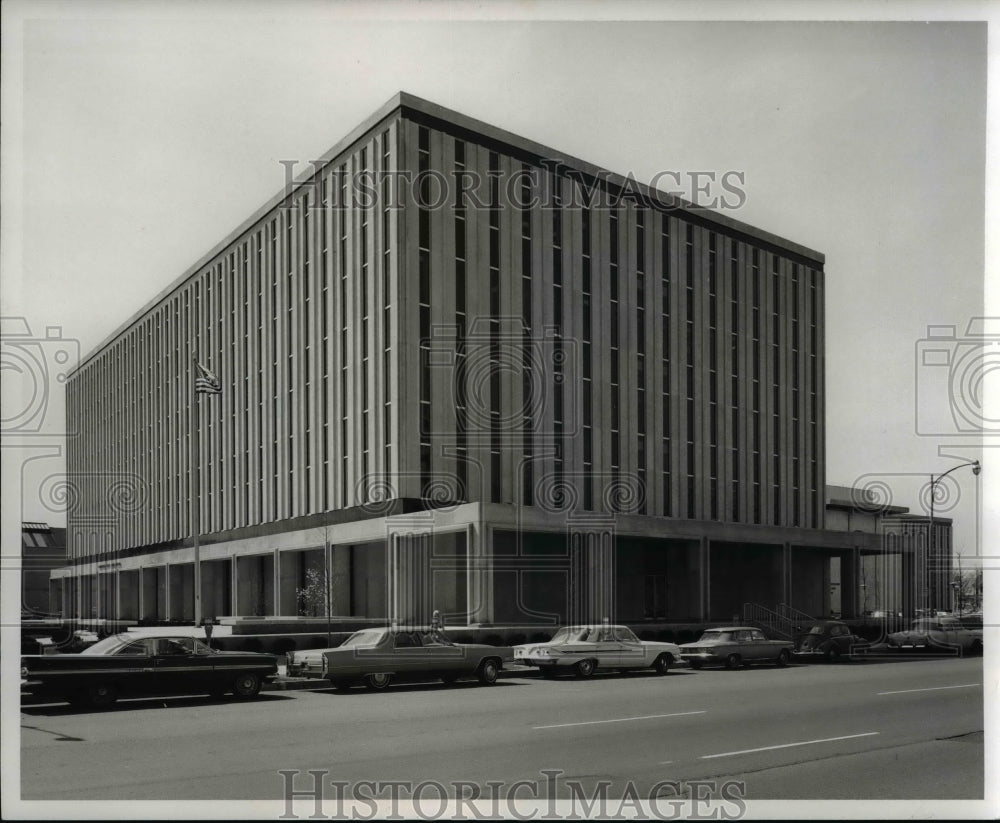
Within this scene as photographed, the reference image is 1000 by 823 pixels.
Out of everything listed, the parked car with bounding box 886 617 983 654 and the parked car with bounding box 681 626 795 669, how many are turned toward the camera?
0

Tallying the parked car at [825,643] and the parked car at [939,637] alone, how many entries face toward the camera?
0
